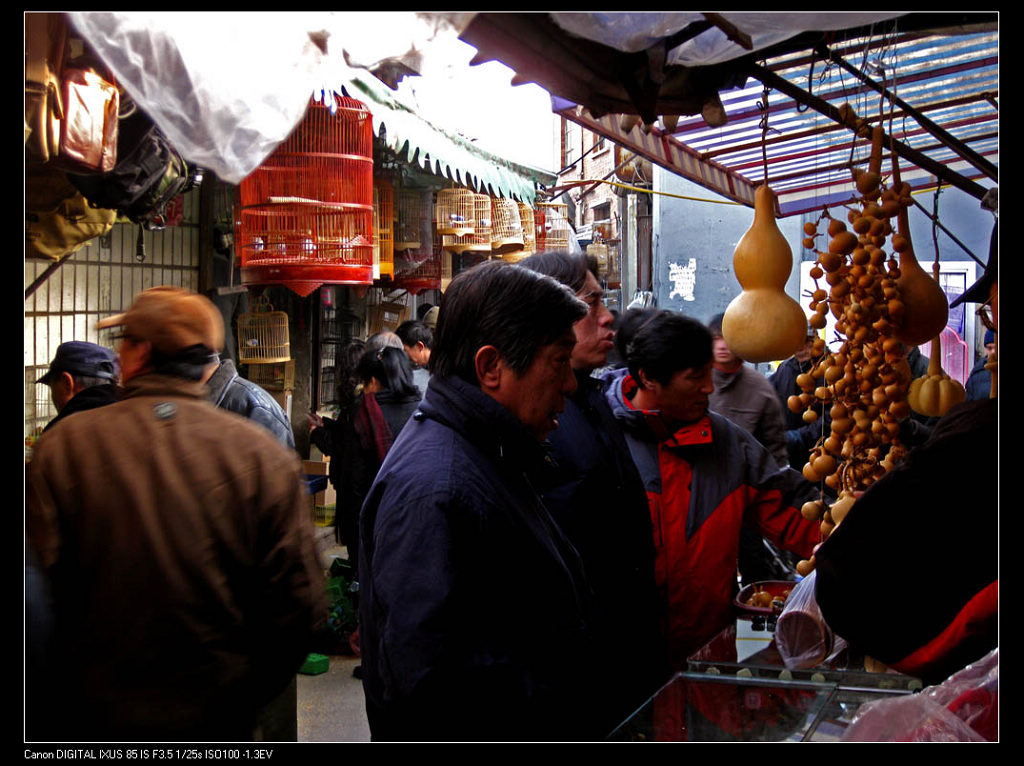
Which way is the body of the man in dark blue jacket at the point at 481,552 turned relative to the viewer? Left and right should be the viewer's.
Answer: facing to the right of the viewer

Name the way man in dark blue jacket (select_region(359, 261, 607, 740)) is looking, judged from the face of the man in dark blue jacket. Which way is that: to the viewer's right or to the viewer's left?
to the viewer's right

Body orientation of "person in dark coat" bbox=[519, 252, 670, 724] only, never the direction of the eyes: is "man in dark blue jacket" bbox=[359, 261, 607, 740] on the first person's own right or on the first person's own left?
on the first person's own right

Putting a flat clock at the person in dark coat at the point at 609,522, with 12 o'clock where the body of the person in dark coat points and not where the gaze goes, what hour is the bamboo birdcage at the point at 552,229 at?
The bamboo birdcage is roughly at 9 o'clock from the person in dark coat.

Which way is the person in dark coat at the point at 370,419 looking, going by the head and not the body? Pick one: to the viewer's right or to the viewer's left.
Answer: to the viewer's left

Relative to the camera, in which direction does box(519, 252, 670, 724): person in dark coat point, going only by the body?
to the viewer's right

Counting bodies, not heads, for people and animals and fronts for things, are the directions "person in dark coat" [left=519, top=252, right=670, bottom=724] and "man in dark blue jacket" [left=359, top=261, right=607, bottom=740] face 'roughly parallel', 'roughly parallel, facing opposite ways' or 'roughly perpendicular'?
roughly parallel

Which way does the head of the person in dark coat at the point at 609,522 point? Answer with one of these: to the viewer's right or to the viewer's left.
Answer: to the viewer's right

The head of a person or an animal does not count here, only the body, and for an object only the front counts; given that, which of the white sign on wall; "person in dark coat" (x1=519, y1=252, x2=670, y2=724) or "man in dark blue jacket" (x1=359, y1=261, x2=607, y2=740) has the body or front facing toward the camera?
the white sign on wall

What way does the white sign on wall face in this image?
toward the camera
